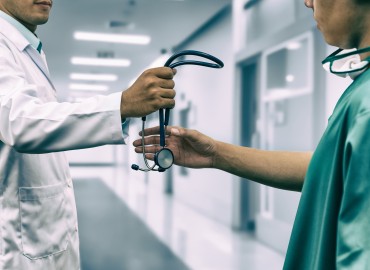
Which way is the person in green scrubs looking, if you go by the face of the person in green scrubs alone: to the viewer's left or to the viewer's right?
to the viewer's left

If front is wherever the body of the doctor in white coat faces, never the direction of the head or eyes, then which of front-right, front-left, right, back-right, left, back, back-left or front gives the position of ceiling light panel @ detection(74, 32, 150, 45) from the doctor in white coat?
left

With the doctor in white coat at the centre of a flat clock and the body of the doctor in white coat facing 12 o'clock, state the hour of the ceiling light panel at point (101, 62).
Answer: The ceiling light panel is roughly at 9 o'clock from the doctor in white coat.

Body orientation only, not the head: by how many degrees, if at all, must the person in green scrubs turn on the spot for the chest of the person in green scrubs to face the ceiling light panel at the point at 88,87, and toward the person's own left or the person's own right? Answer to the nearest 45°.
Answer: approximately 45° to the person's own right

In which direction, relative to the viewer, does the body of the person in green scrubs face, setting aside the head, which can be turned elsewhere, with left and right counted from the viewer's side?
facing to the left of the viewer

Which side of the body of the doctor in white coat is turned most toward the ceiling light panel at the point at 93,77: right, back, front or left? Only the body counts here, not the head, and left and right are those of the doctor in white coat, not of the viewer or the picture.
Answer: left

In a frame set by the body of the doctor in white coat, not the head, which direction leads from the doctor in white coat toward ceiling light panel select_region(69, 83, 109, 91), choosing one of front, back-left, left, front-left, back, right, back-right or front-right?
left

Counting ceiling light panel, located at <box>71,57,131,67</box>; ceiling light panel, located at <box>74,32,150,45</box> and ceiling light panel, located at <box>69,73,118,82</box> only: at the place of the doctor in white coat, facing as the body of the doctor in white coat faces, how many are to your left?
3

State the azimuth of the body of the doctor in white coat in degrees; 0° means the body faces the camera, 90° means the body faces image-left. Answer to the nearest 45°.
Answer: approximately 270°

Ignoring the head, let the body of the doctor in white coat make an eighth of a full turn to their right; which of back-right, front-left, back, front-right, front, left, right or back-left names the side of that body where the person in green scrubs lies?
front

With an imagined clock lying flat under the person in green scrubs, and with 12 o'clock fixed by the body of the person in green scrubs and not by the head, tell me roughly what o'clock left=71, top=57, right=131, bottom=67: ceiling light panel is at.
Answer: The ceiling light panel is roughly at 2 o'clock from the person in green scrubs.
